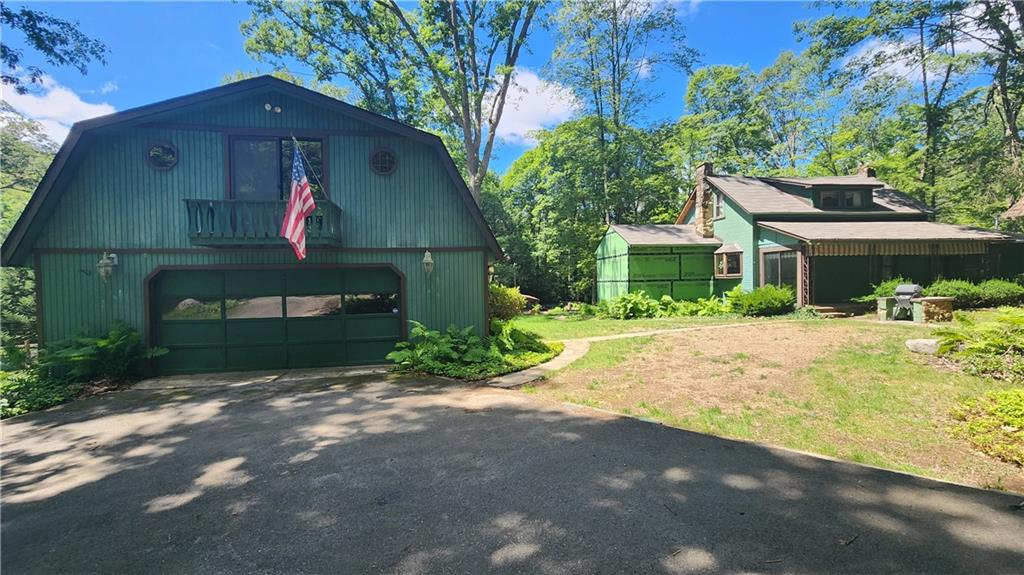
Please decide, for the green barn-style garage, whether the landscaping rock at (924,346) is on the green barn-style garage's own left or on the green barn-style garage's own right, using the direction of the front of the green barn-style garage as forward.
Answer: on the green barn-style garage's own left

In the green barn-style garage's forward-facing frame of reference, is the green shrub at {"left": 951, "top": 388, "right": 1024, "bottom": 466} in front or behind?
in front

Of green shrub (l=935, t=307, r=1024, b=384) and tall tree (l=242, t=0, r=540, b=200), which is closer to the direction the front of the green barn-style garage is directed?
the green shrub

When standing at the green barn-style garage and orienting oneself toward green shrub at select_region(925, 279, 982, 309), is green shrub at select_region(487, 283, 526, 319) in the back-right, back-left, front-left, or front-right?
front-left

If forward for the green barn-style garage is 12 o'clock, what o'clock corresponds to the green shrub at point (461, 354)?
The green shrub is roughly at 10 o'clock from the green barn-style garage.

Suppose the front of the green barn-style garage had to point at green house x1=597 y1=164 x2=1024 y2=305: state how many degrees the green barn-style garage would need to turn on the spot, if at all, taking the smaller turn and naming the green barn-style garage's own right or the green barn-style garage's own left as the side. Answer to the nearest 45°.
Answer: approximately 90° to the green barn-style garage's own left

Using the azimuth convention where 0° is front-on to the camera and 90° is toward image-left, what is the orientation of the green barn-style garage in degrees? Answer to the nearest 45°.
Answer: approximately 0°

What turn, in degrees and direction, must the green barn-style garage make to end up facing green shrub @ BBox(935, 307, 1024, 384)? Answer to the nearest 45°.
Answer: approximately 45° to its left

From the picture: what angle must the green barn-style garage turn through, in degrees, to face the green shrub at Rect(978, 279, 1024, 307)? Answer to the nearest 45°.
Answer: approximately 90° to its left

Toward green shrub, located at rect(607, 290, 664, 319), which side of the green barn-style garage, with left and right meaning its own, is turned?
left

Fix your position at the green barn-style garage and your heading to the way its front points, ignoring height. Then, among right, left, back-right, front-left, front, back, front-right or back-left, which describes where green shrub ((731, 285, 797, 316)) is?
left
